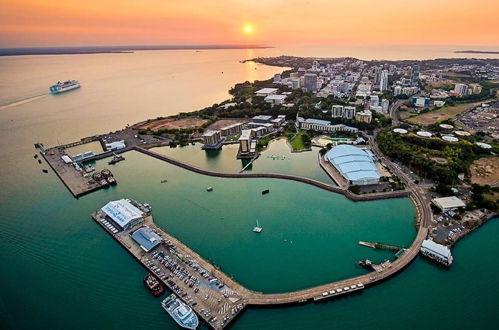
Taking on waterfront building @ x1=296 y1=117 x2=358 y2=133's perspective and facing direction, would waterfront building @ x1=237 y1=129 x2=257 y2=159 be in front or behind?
in front

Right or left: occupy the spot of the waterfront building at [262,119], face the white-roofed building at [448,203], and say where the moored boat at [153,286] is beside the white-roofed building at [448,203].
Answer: right

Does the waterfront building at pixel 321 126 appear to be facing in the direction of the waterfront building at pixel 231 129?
no

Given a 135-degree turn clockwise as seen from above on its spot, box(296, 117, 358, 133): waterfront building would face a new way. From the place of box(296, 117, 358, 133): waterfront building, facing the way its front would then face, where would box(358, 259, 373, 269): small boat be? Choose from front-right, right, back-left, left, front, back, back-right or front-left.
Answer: back-left

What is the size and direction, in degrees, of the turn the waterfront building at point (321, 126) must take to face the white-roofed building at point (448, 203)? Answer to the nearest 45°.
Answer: approximately 45° to its left

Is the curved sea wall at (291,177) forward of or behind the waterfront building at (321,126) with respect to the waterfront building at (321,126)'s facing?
forward

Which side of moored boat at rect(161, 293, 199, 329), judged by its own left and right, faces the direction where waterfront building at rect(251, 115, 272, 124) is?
left

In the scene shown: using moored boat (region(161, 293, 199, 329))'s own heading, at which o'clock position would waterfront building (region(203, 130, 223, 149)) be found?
The waterfront building is roughly at 8 o'clock from the moored boat.

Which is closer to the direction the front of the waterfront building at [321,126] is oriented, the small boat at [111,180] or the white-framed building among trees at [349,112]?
the small boat

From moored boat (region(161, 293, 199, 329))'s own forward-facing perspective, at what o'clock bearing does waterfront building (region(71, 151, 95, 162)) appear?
The waterfront building is roughly at 7 o'clock from the moored boat.

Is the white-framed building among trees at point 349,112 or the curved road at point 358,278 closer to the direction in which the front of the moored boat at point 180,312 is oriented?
the curved road

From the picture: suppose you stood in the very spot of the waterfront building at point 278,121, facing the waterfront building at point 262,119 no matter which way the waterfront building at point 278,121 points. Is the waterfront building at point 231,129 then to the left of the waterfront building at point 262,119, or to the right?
left

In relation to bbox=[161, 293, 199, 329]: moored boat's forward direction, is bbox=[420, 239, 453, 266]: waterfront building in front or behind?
in front

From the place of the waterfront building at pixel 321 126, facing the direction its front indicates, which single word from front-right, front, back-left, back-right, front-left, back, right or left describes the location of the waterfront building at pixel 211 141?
front-right

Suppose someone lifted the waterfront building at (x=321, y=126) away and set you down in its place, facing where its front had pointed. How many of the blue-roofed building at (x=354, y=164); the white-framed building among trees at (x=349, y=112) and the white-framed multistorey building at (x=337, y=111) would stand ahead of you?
1

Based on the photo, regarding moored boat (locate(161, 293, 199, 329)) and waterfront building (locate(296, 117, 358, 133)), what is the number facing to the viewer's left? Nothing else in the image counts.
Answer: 0

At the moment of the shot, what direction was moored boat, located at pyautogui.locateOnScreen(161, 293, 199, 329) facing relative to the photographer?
facing the viewer and to the right of the viewer

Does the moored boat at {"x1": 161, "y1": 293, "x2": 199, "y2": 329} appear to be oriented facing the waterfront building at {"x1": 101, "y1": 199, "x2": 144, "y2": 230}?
no

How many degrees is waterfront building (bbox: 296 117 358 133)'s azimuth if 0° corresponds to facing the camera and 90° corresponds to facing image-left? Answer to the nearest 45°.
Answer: approximately 0°

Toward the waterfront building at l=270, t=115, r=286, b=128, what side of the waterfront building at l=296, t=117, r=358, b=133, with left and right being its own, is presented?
right

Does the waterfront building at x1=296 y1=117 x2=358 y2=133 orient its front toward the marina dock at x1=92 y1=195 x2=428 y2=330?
yes
